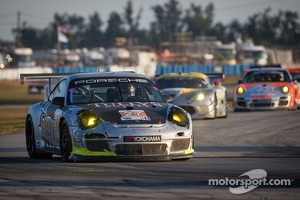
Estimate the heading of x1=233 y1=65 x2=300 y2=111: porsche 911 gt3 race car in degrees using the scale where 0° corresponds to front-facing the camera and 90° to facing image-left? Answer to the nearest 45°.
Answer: approximately 0°

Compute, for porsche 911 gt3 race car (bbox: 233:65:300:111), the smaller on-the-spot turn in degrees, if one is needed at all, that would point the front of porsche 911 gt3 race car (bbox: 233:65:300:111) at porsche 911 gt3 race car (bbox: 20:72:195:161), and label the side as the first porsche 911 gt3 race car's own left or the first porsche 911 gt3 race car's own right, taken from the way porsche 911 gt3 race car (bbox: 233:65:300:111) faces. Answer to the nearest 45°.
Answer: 0° — it already faces it

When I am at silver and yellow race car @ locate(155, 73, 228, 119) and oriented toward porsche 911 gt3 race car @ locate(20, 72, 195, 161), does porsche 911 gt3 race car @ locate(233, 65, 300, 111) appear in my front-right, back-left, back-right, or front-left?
back-left

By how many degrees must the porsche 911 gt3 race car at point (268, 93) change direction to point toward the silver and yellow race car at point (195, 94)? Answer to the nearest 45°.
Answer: approximately 45° to its right
